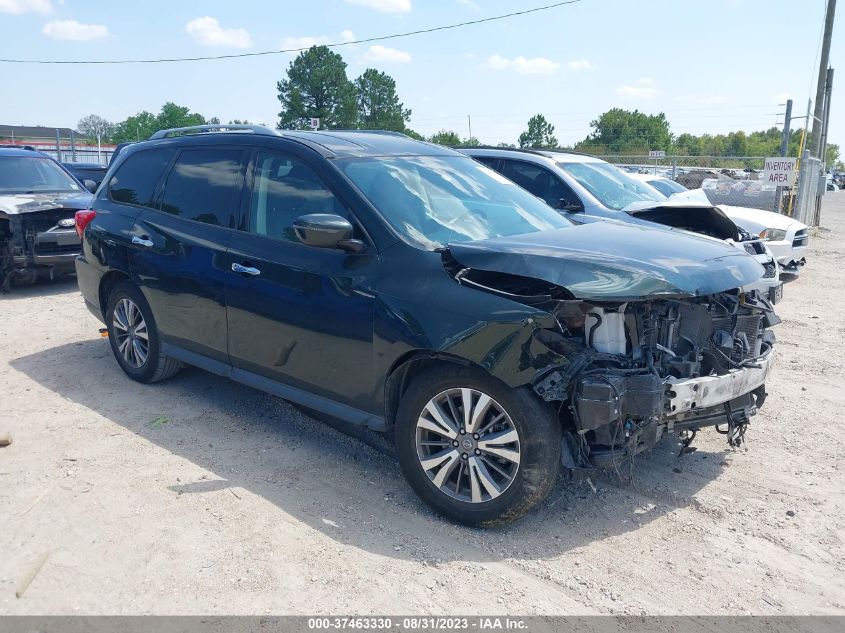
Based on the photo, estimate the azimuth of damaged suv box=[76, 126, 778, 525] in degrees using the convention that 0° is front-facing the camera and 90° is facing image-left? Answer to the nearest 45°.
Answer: approximately 315°

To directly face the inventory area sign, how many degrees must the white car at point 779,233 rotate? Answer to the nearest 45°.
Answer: approximately 135° to its left

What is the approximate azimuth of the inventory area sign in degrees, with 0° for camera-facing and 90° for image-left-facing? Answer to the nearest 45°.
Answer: approximately 0°

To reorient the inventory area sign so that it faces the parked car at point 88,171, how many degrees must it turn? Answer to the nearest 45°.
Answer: approximately 90° to its right

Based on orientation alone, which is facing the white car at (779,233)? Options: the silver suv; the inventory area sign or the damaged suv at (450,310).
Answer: the inventory area sign

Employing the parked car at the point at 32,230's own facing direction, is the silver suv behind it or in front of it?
in front

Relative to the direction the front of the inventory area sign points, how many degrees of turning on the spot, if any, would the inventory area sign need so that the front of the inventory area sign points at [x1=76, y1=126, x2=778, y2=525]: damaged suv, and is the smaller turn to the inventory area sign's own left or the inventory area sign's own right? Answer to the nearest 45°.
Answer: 0° — it already faces it

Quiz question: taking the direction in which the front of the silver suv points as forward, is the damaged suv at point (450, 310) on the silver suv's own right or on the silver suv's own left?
on the silver suv's own right

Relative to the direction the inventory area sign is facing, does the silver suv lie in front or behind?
in front

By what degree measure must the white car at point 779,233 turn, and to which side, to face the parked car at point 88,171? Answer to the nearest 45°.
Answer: approximately 135° to its right

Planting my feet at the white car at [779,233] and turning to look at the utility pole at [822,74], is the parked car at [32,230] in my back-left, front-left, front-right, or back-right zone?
back-left

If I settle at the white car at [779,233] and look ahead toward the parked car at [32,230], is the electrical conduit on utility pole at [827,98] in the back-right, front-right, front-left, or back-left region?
back-right

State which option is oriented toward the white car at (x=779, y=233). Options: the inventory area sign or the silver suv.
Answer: the inventory area sign

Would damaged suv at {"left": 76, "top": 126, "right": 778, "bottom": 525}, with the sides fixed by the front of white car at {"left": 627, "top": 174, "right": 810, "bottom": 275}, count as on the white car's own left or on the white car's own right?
on the white car's own right
